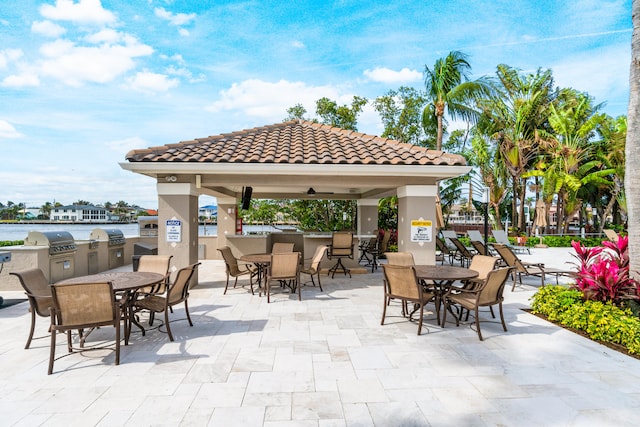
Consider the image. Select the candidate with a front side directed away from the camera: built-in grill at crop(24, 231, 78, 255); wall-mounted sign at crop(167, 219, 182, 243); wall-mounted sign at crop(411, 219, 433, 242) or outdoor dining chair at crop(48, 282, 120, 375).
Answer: the outdoor dining chair

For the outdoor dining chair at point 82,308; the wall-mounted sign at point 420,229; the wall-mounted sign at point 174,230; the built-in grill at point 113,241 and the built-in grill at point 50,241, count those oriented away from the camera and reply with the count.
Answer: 1

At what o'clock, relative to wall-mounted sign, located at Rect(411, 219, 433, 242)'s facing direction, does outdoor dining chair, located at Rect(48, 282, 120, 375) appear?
The outdoor dining chair is roughly at 1 o'clock from the wall-mounted sign.

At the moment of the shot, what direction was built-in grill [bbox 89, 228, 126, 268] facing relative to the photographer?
facing the viewer and to the right of the viewer

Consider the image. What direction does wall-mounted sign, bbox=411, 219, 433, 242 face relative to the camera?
toward the camera

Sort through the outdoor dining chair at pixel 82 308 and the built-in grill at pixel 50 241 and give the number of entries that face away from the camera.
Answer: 1

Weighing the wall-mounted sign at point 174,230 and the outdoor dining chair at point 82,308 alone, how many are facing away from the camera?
1

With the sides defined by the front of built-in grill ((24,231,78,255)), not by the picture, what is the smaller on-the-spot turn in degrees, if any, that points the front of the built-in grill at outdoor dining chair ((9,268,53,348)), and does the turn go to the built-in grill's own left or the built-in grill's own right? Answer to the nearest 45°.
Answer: approximately 45° to the built-in grill's own right

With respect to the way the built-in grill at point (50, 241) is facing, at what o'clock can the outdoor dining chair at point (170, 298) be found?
The outdoor dining chair is roughly at 1 o'clock from the built-in grill.

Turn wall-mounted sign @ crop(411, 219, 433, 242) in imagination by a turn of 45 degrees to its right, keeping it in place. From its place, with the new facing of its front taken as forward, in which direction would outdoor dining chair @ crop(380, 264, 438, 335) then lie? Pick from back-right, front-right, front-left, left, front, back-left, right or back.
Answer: front-left

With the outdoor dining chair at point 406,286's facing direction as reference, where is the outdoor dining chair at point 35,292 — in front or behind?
behind

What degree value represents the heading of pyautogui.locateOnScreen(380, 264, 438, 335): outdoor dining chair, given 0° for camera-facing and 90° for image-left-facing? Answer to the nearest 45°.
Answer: approximately 225°
